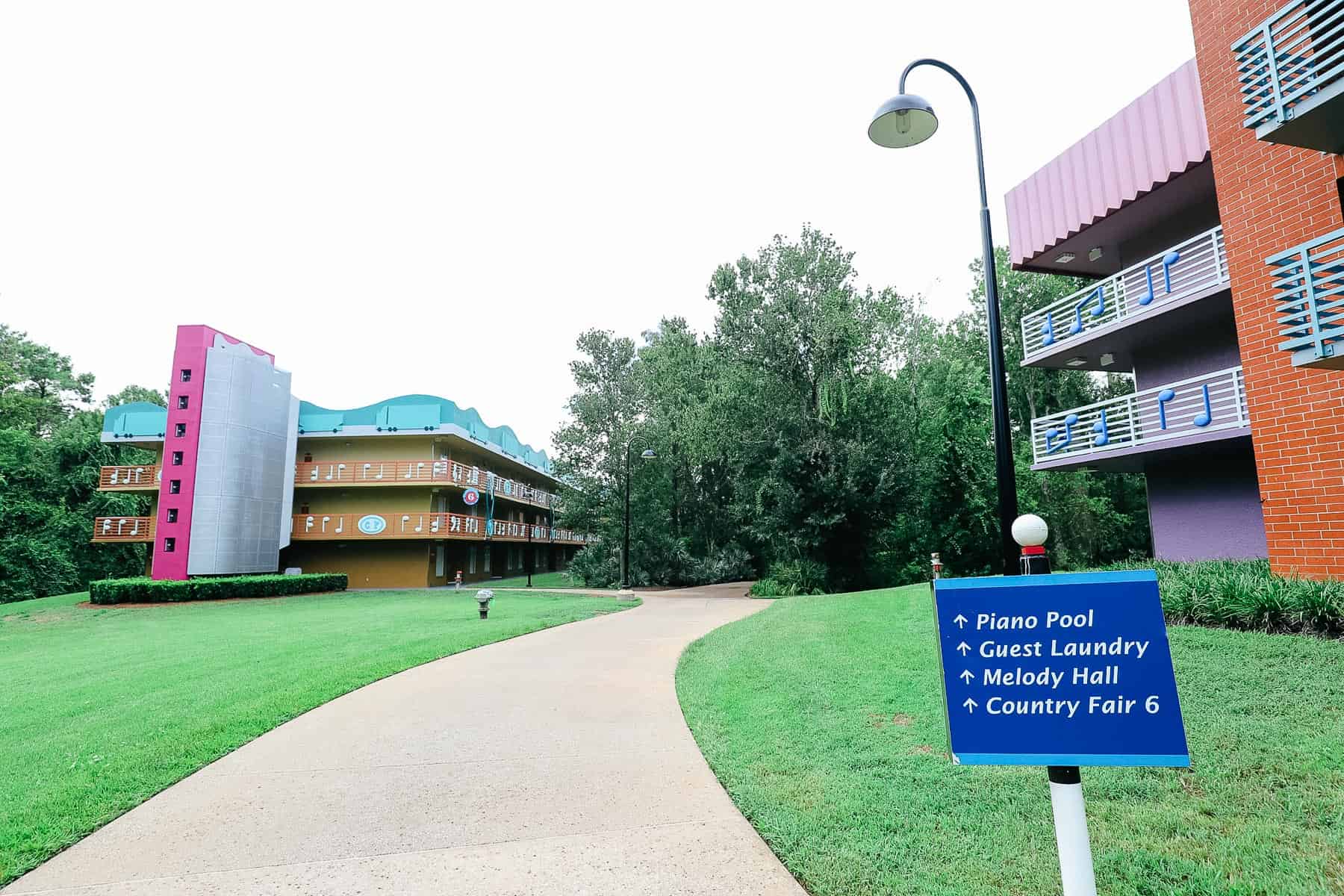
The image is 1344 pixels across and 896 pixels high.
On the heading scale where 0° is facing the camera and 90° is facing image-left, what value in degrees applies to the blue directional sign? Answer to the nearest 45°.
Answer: approximately 0°

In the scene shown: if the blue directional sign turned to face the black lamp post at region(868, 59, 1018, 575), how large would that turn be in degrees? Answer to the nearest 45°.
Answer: approximately 180°

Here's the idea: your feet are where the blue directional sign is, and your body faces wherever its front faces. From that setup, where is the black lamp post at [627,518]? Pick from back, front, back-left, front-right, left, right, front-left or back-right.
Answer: back-right

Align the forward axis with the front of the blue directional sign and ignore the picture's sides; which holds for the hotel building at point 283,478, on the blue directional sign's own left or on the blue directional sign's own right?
on the blue directional sign's own right

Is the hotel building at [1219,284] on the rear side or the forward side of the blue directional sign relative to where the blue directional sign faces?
on the rear side

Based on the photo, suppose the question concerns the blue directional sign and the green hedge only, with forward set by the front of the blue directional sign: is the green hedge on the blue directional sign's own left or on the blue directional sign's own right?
on the blue directional sign's own right
